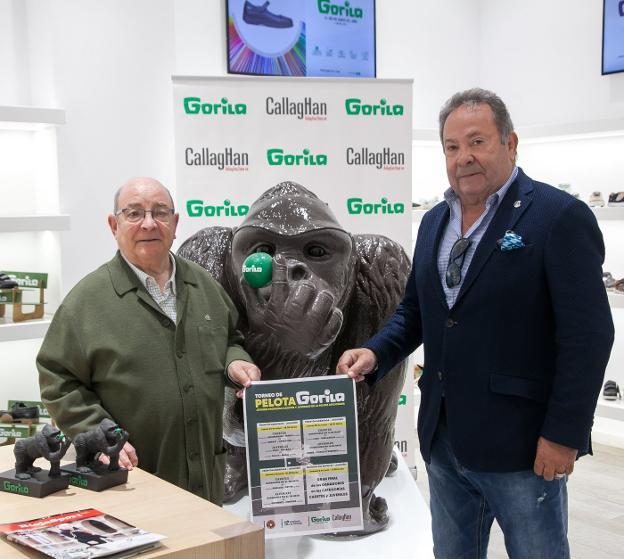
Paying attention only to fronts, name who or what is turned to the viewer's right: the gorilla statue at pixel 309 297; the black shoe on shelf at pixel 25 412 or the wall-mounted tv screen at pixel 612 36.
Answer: the black shoe on shelf

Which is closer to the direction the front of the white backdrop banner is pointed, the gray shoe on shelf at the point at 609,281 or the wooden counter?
the wooden counter

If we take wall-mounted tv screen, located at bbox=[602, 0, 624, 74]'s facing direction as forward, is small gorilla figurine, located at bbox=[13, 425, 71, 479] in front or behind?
in front

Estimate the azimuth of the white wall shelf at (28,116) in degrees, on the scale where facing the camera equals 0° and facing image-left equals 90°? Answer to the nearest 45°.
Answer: approximately 315°

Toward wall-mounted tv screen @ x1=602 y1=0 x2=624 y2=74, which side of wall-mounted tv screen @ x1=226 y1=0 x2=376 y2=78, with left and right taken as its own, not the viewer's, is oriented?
left

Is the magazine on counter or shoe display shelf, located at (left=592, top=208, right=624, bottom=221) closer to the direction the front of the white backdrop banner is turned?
the magazine on counter
